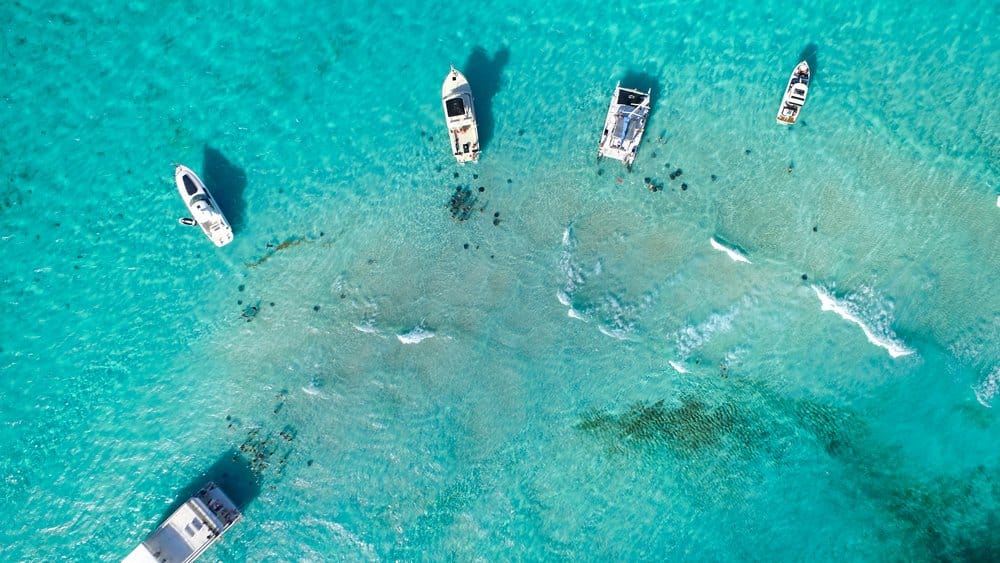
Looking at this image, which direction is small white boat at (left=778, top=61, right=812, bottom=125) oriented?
away from the camera

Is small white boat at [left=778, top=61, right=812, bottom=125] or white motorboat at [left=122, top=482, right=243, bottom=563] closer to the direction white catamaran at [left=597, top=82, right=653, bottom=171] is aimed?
the small white boat

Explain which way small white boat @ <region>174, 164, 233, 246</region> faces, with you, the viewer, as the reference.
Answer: facing away from the viewer and to the left of the viewer

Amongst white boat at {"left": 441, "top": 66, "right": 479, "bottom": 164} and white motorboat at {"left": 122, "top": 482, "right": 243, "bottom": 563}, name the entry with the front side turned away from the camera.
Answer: the white boat

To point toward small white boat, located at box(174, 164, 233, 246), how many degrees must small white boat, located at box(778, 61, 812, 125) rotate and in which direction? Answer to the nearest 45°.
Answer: approximately 135° to its left

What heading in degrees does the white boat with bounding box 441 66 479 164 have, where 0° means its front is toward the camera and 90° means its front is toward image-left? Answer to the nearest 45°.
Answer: approximately 180°

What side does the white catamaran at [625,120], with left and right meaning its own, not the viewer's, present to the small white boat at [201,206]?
left

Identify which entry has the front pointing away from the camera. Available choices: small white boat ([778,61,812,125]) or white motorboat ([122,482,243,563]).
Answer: the small white boat

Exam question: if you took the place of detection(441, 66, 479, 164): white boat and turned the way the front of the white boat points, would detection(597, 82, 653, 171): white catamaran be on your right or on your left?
on your right

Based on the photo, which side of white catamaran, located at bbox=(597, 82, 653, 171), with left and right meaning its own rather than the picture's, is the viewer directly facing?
back
